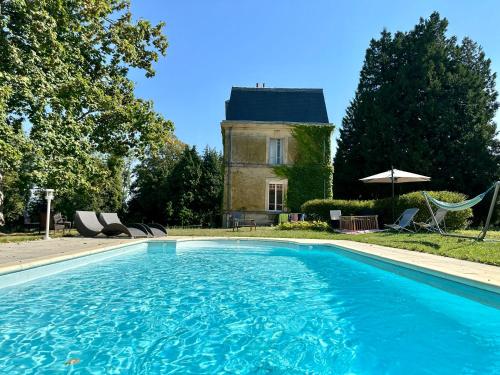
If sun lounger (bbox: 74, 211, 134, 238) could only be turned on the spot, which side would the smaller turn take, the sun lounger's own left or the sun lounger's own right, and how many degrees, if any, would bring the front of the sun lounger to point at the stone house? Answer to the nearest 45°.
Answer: approximately 90° to the sun lounger's own left

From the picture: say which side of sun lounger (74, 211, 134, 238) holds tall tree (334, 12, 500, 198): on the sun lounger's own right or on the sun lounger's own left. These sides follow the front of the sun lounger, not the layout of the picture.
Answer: on the sun lounger's own left

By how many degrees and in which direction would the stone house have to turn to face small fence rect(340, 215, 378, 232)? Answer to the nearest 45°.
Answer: approximately 45° to its left

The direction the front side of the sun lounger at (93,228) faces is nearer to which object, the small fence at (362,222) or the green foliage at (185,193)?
the small fence

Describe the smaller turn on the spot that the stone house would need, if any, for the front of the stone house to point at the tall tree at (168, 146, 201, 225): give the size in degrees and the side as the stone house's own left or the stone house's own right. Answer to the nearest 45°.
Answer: approximately 135° to the stone house's own right

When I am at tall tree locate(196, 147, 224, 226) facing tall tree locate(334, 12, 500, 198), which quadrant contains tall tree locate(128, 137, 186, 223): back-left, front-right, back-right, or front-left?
back-right

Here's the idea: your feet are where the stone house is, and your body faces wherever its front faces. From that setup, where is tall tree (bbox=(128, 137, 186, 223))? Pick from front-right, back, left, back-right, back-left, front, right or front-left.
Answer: back-right

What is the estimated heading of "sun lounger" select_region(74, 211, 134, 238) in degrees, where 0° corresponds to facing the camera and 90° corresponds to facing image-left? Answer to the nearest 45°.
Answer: approximately 315°

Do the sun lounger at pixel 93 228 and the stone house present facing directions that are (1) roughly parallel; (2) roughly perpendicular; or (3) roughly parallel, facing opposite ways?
roughly perpendicular
